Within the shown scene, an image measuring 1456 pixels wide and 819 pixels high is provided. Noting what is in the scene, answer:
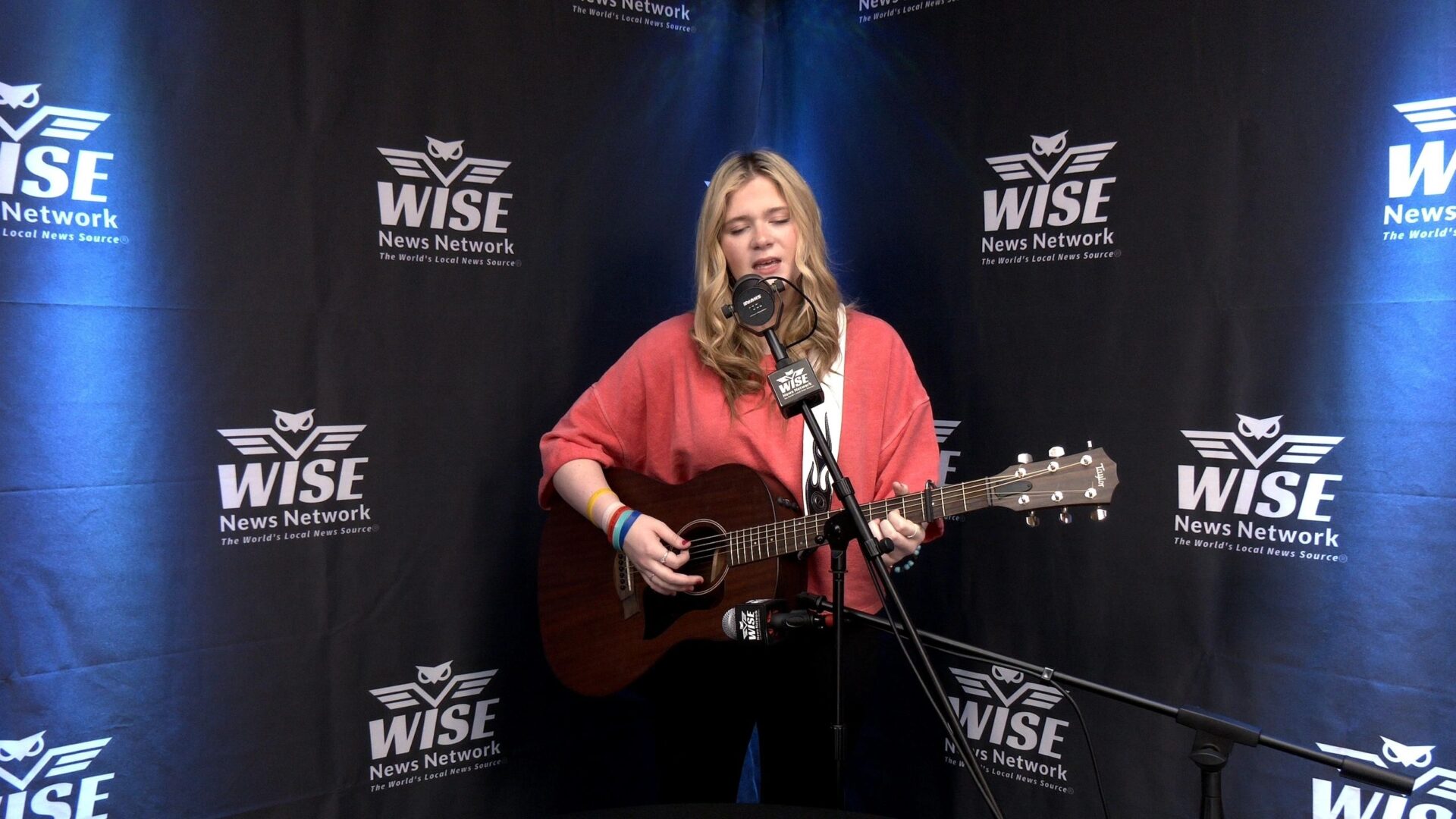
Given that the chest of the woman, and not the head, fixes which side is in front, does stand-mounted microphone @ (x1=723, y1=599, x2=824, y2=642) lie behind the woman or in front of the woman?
in front

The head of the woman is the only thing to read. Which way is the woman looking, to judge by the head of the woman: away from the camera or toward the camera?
toward the camera

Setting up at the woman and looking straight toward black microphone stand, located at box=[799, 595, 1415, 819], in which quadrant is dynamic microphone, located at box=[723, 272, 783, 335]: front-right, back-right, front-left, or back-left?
front-right

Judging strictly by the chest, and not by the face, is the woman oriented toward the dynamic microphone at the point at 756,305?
yes

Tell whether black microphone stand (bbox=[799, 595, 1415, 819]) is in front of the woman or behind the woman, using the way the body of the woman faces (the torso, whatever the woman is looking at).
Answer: in front

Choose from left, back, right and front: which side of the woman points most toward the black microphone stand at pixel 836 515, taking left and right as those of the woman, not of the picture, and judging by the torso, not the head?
front

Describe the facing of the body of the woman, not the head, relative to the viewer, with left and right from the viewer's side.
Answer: facing the viewer
